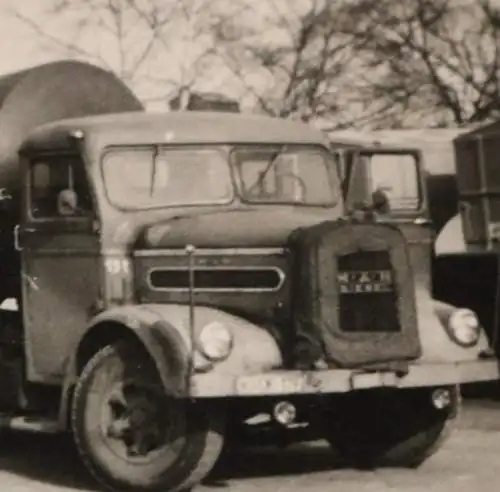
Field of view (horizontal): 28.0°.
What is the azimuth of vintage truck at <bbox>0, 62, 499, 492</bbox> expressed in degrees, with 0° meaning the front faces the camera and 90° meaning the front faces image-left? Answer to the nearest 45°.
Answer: approximately 315°

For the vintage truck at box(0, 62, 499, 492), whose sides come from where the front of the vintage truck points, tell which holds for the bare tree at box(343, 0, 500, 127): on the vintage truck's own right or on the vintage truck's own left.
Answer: on the vintage truck's own left
